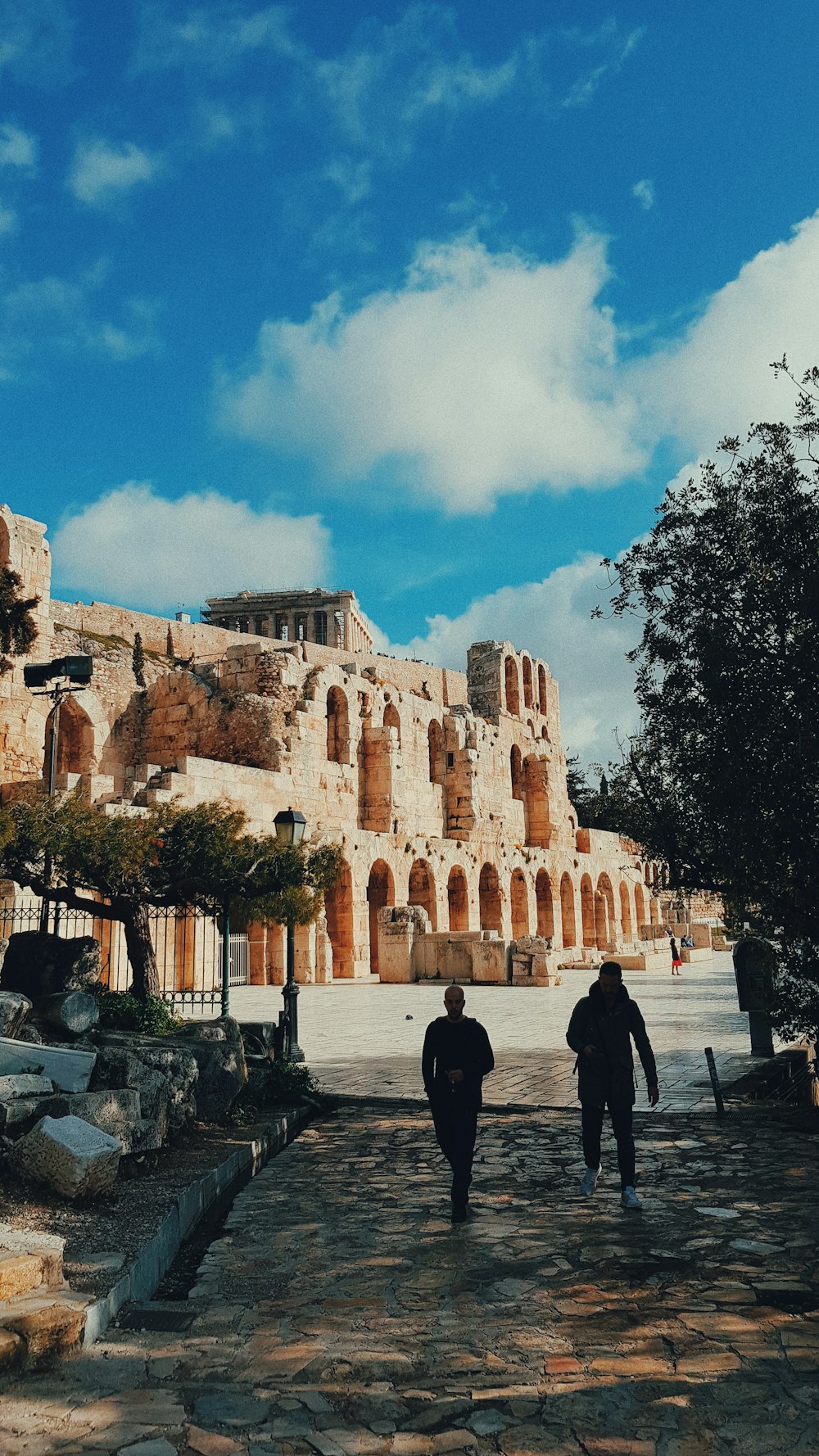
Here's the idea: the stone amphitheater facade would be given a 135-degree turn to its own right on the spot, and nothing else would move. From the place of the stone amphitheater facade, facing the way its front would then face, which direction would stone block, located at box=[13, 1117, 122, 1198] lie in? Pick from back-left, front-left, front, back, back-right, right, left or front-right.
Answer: left

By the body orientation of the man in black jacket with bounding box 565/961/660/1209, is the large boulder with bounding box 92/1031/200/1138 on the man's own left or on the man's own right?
on the man's own right

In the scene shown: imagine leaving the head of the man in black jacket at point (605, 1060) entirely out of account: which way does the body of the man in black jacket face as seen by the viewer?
toward the camera

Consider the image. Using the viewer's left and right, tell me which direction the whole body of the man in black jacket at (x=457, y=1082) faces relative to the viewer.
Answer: facing the viewer

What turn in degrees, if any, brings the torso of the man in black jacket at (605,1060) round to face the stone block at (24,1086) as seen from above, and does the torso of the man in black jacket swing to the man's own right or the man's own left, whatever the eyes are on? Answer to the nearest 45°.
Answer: approximately 90° to the man's own right

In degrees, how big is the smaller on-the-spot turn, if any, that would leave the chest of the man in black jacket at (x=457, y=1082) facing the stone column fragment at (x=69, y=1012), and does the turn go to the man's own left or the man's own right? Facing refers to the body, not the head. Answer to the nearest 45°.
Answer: approximately 135° to the man's own right

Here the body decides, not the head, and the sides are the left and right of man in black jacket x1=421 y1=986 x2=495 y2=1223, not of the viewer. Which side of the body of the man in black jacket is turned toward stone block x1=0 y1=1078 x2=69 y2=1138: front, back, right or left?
right

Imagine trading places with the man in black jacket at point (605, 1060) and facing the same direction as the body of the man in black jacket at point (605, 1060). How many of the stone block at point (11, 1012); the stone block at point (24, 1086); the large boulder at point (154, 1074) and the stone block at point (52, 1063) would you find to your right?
4

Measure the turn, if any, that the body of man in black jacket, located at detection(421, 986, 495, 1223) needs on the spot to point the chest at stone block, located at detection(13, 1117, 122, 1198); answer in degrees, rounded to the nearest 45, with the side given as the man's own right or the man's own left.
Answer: approximately 90° to the man's own right

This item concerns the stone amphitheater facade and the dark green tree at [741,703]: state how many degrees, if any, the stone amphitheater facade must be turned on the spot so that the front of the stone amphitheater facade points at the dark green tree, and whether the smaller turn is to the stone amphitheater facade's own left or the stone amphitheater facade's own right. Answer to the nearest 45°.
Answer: approximately 45° to the stone amphitheater facade's own right

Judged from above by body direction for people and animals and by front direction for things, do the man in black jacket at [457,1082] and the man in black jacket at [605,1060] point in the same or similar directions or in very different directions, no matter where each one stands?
same or similar directions

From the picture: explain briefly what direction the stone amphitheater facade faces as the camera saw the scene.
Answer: facing the viewer and to the right of the viewer

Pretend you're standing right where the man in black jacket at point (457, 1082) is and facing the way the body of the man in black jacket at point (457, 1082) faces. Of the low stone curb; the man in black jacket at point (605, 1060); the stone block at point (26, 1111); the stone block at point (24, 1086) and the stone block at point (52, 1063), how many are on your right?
4

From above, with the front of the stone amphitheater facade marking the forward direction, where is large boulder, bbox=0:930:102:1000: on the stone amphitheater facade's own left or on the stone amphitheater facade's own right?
on the stone amphitheater facade's own right

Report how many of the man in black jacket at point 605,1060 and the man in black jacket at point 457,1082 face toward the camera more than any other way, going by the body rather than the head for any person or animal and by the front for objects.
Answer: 2
